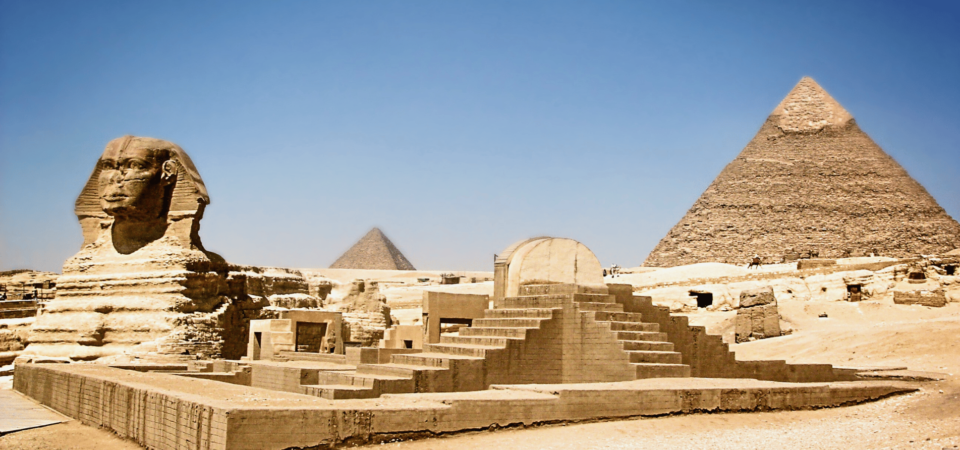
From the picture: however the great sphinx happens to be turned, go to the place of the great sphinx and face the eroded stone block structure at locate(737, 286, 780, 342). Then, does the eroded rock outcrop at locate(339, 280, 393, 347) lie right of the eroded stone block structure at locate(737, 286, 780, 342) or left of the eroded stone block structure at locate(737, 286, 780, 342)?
left

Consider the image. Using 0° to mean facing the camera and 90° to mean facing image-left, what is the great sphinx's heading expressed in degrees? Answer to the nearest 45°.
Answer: approximately 45°

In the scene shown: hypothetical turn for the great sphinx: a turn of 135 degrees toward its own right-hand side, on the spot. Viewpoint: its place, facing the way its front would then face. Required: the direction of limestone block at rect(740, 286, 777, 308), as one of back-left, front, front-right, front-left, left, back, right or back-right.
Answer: right

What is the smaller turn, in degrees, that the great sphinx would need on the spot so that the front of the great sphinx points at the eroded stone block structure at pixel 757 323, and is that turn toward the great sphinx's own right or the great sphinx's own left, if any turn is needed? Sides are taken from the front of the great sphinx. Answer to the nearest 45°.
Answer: approximately 135° to the great sphinx's own left

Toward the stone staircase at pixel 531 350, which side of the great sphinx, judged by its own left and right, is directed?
left

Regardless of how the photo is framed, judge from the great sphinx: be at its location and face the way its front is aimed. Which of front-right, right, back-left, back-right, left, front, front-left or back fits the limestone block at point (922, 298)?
back-left

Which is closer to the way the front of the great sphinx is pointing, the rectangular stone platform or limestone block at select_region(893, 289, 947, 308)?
the rectangular stone platform

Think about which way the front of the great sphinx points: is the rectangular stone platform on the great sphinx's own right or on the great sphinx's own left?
on the great sphinx's own left

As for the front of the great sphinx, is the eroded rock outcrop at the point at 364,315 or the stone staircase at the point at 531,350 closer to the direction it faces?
the stone staircase

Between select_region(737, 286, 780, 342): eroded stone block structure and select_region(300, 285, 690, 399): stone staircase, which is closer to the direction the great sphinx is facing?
the stone staircase
